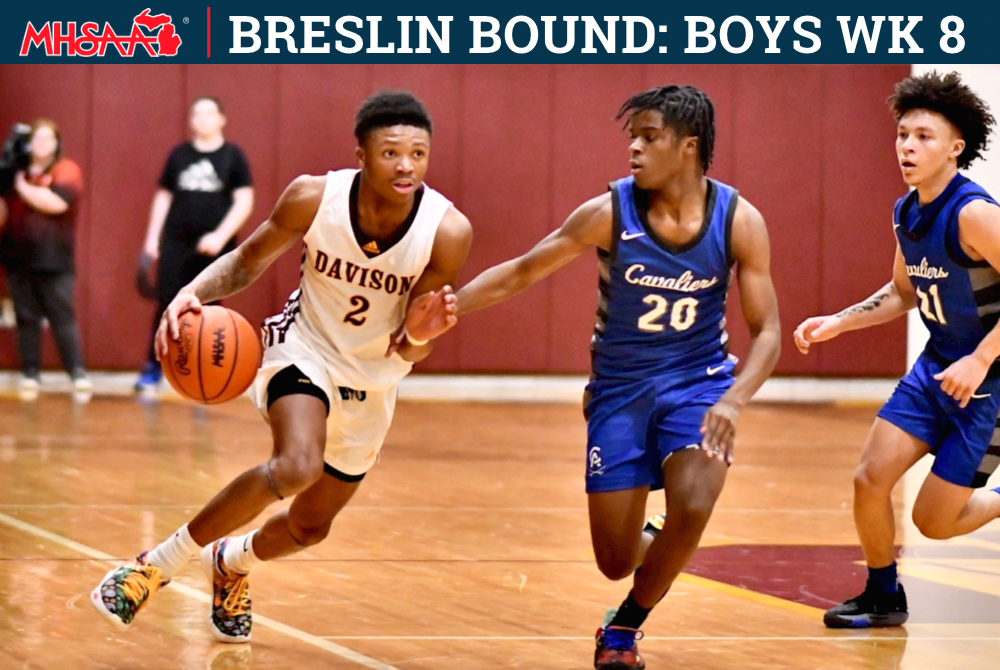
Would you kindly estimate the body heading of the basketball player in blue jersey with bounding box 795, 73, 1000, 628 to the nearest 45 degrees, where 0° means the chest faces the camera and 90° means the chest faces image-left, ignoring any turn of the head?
approximately 45°

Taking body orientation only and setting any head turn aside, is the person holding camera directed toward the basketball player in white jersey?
yes

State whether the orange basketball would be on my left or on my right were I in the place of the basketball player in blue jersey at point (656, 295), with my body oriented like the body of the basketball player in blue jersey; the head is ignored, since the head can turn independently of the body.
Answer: on my right

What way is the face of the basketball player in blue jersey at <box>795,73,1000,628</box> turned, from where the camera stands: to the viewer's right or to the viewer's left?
to the viewer's left

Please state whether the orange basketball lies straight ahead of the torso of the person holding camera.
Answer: yes

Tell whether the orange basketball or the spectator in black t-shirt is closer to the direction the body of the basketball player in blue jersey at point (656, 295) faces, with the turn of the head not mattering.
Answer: the orange basketball

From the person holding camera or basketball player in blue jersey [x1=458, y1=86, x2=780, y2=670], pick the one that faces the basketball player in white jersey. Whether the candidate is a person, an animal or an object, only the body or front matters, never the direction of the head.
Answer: the person holding camera

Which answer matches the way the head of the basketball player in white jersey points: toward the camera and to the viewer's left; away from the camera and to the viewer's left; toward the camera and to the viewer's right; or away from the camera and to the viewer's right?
toward the camera and to the viewer's right

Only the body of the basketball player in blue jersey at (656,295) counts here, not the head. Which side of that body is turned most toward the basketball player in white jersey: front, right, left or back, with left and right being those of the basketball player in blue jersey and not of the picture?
right

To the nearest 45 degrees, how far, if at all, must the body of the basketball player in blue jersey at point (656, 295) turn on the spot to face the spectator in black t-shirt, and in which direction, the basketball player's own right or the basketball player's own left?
approximately 135° to the basketball player's own right
